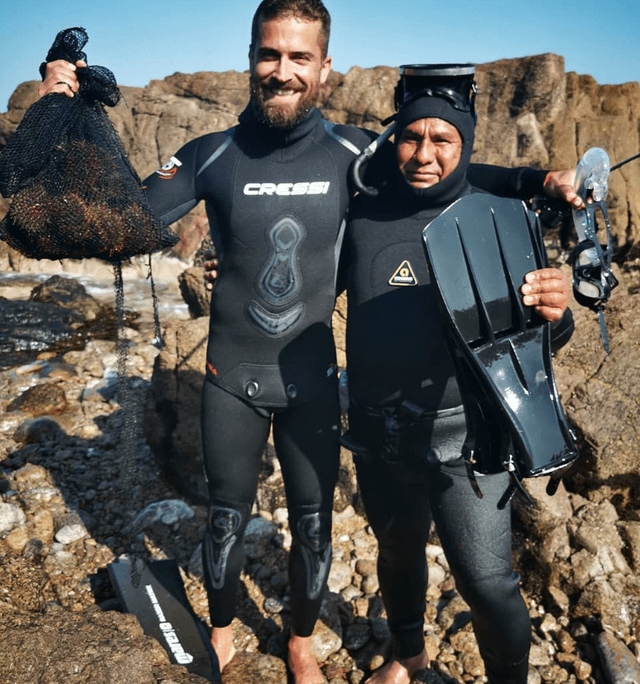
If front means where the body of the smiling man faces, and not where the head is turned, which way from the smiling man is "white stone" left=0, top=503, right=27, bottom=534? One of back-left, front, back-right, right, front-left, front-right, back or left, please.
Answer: back-right

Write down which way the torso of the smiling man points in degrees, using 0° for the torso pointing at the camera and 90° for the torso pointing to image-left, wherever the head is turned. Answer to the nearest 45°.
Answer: approximately 0°
